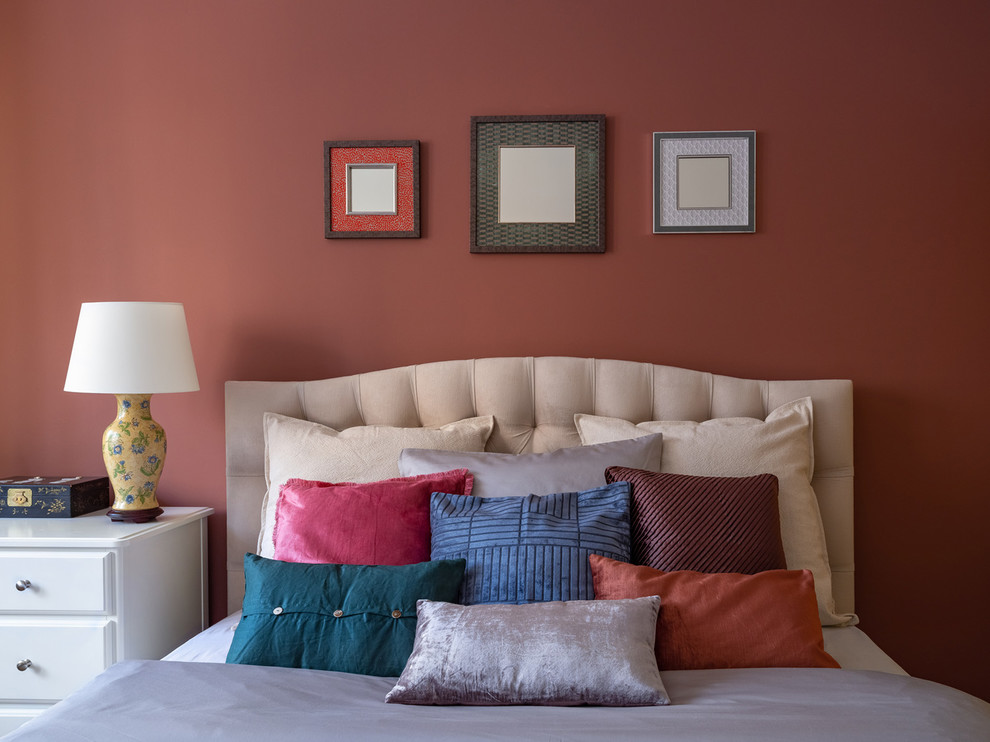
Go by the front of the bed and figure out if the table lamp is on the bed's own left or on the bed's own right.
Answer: on the bed's own right

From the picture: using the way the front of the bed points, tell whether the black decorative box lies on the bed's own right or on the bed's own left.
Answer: on the bed's own right

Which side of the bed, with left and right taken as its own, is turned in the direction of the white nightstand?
right

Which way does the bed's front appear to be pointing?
toward the camera
